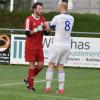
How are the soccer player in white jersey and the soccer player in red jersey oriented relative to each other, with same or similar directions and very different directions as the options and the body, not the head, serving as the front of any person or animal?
very different directions

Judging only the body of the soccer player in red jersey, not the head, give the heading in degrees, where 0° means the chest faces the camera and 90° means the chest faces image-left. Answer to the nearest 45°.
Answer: approximately 315°

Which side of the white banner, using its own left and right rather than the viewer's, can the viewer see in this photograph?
front

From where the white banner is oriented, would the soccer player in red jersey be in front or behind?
in front

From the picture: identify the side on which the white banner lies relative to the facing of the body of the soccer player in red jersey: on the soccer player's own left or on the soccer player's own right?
on the soccer player's own left

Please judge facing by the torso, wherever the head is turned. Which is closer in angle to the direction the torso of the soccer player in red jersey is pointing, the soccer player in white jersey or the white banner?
the soccer player in white jersey

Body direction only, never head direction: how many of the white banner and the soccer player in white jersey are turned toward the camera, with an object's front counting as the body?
1

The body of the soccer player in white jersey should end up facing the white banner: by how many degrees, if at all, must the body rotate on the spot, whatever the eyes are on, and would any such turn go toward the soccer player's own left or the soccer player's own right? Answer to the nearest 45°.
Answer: approximately 45° to the soccer player's own right

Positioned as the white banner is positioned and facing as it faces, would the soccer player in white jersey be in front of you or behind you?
in front

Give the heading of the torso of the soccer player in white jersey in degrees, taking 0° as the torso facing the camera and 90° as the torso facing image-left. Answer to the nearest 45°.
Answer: approximately 135°
